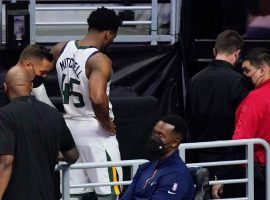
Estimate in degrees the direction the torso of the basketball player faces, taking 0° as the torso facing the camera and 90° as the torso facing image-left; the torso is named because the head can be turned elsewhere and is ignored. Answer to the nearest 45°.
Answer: approximately 225°

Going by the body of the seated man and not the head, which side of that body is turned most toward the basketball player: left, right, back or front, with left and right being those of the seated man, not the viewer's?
right

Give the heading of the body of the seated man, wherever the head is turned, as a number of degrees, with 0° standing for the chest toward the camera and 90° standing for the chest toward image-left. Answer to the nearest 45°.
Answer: approximately 45°

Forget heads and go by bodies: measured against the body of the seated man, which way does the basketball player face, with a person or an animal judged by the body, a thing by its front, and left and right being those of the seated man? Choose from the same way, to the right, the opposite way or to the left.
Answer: the opposite way

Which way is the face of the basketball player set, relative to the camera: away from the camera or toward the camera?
away from the camera
